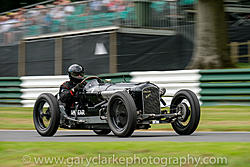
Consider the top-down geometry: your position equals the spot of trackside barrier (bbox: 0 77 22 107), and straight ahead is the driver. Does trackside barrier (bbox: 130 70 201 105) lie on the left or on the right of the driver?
left

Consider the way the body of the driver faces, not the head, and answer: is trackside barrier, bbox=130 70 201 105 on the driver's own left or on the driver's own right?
on the driver's own left

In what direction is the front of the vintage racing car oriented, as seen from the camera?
facing the viewer and to the right of the viewer

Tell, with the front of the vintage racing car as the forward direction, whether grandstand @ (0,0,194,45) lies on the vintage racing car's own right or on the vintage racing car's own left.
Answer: on the vintage racing car's own left

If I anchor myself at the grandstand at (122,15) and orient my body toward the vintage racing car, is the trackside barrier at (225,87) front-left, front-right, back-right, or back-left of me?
front-left

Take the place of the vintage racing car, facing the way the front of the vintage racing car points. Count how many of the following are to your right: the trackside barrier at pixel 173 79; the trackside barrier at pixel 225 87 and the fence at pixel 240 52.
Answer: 0

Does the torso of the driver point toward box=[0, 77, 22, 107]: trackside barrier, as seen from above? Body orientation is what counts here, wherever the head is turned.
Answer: no

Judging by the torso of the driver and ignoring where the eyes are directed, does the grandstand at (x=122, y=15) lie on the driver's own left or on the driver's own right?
on the driver's own left

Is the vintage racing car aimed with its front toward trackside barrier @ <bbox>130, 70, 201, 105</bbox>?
no

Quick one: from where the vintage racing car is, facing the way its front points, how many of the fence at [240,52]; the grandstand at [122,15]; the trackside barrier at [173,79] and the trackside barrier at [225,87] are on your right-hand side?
0

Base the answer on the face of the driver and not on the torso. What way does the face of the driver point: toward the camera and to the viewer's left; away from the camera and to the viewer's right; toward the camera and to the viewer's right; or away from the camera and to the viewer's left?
toward the camera and to the viewer's right
